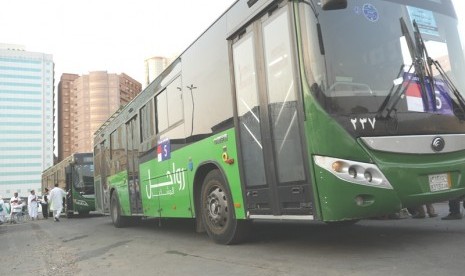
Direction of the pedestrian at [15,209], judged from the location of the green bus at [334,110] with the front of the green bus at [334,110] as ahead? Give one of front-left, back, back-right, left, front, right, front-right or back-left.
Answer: back

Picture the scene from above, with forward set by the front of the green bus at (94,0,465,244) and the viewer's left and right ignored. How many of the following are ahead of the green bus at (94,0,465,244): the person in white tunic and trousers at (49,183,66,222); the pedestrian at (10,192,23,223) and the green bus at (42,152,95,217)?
0

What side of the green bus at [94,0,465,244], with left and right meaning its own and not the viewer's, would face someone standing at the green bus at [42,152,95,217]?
back

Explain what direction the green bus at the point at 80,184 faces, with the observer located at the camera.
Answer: facing the viewer and to the right of the viewer

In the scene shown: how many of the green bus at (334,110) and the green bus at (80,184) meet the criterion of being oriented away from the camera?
0

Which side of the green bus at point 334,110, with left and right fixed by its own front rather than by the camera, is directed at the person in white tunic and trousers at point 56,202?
back

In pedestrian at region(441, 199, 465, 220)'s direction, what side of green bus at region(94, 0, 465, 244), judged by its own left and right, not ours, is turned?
left

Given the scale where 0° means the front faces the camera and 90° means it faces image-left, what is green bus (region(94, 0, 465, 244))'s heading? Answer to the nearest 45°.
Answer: approximately 315°
